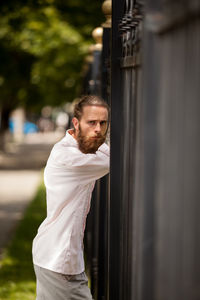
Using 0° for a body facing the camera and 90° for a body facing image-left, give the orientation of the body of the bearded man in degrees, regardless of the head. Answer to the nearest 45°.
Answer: approximately 270°
